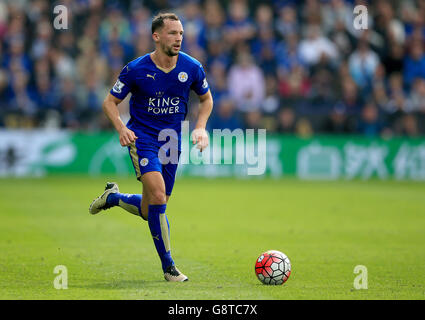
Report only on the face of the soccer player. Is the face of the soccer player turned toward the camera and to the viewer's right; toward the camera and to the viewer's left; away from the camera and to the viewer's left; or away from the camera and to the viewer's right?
toward the camera and to the viewer's right

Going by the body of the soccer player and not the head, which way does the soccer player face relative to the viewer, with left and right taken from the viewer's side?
facing the viewer and to the right of the viewer
